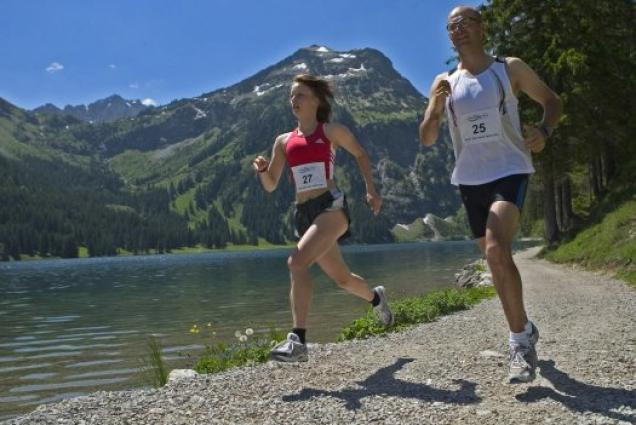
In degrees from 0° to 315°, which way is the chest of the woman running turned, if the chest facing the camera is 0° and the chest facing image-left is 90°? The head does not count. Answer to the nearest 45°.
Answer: approximately 45°

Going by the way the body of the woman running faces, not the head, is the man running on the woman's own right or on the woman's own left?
on the woman's own left
